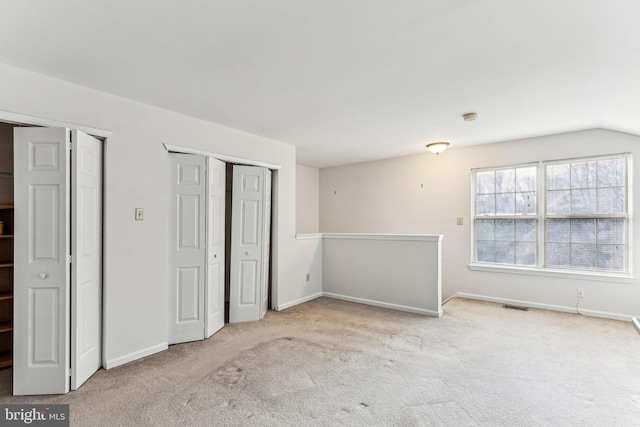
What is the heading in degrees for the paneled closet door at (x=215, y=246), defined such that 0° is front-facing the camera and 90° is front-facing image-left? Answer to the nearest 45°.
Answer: approximately 315°

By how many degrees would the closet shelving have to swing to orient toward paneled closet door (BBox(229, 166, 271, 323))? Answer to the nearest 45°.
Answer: approximately 45° to its left

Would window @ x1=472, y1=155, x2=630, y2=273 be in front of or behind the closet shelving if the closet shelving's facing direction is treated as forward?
in front

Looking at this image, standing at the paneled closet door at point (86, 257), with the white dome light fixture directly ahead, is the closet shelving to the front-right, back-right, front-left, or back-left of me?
back-left

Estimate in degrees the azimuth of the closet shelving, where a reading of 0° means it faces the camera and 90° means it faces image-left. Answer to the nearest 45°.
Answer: approximately 315°

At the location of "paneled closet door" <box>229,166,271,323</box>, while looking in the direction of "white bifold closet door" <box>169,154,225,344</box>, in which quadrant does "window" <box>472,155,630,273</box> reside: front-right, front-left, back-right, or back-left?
back-left

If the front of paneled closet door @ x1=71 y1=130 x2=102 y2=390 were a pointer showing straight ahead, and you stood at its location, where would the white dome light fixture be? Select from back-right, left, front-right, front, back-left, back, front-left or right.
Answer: front-left

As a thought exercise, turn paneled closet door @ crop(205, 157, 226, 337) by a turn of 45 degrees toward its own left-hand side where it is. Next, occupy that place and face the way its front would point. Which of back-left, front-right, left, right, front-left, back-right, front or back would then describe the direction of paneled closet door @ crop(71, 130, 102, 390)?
back-right

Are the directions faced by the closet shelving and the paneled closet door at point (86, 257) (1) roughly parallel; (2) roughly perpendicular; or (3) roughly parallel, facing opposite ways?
roughly parallel

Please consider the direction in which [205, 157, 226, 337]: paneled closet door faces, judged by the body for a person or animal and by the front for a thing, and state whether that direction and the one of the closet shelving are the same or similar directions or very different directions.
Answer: same or similar directions

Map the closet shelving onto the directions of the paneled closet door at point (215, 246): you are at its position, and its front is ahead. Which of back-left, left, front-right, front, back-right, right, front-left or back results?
back-right

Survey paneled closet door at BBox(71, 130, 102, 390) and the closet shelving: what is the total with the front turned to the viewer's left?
0

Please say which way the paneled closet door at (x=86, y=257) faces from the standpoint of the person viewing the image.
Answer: facing the viewer and to the right of the viewer

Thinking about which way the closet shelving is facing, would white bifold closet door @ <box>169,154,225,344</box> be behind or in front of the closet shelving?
in front
